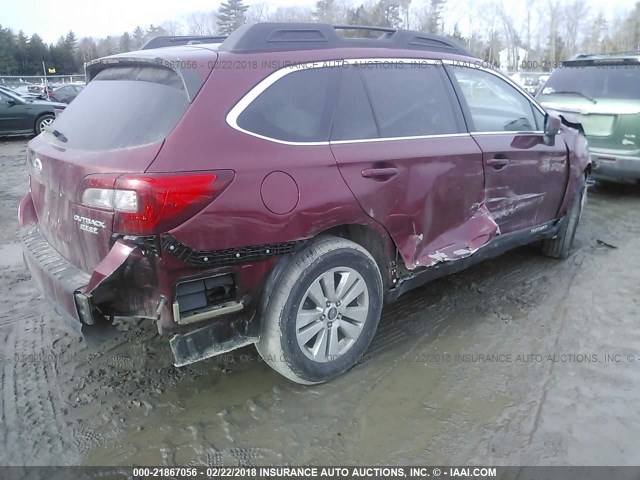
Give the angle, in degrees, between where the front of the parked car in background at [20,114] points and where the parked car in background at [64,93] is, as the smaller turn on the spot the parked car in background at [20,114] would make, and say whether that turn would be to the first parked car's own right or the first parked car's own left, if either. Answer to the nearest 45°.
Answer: approximately 90° to the first parked car's own left

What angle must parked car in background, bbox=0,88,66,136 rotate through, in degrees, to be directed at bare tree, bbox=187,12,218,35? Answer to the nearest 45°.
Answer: approximately 45° to its left

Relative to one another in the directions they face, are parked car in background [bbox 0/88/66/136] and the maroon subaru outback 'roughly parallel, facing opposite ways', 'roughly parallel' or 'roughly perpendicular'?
roughly parallel

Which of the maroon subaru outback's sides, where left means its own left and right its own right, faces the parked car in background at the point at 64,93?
left

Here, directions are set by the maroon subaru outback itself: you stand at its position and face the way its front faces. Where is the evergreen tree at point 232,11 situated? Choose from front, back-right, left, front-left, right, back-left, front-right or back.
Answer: front-left

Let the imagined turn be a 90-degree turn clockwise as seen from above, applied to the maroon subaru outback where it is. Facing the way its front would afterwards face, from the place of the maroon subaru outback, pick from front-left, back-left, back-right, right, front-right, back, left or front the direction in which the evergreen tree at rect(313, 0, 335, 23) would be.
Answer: back-left

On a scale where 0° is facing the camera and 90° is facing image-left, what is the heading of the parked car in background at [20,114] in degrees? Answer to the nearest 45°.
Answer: approximately 270°

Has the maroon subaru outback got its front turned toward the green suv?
yes

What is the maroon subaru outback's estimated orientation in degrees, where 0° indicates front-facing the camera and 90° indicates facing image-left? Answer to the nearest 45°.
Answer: approximately 225°
